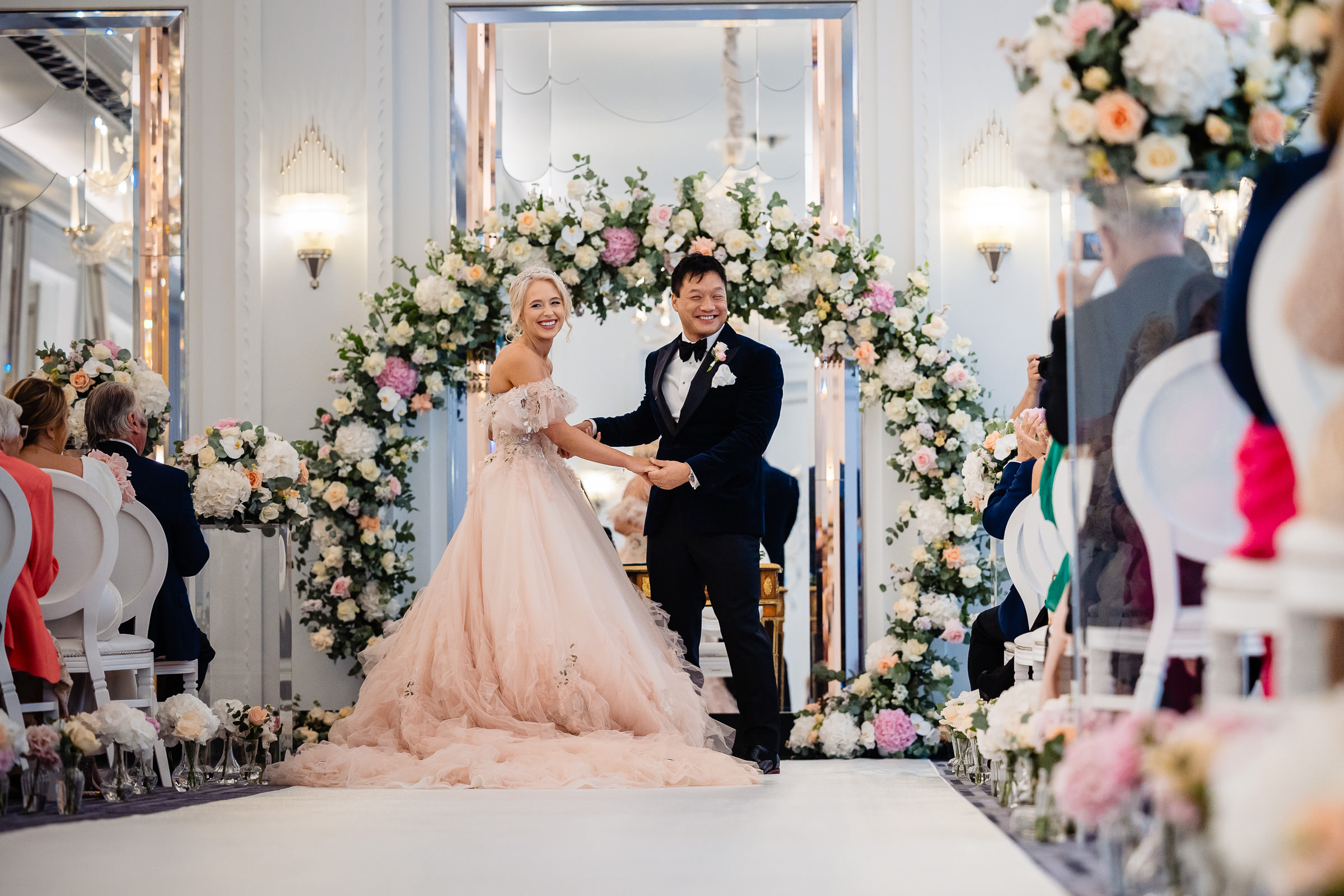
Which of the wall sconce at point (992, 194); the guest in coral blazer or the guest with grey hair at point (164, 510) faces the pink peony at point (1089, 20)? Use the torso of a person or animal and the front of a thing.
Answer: the wall sconce

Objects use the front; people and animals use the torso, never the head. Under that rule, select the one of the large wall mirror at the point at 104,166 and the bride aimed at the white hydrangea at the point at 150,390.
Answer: the large wall mirror

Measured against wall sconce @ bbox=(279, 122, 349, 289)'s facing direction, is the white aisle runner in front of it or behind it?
in front

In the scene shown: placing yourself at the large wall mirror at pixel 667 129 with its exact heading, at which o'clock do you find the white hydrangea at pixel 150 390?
The white hydrangea is roughly at 2 o'clock from the large wall mirror.

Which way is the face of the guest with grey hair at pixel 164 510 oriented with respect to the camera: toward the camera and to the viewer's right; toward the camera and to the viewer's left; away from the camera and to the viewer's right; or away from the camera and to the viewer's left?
away from the camera and to the viewer's right

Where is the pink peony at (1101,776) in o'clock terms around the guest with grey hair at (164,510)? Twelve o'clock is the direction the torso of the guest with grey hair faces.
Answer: The pink peony is roughly at 4 o'clock from the guest with grey hair.

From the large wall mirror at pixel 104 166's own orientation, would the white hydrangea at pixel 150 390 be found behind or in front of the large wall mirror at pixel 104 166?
in front

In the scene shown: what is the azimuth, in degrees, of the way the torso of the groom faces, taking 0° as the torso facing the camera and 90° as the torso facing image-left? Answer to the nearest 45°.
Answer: approximately 45°

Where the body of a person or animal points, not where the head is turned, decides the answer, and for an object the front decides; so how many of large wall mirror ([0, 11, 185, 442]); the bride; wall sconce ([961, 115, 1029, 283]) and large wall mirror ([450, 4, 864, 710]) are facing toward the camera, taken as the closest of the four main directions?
3

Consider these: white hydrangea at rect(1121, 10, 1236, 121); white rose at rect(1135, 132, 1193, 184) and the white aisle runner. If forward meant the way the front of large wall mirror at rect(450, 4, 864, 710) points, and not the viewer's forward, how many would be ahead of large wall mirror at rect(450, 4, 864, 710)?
3

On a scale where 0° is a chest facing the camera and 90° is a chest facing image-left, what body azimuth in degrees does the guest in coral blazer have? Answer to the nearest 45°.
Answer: approximately 225°

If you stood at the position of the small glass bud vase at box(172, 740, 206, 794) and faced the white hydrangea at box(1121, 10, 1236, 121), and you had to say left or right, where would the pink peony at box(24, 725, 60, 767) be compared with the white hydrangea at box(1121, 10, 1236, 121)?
right

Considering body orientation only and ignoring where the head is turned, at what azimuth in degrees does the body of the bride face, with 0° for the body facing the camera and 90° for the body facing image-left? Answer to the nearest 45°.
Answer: approximately 270°
